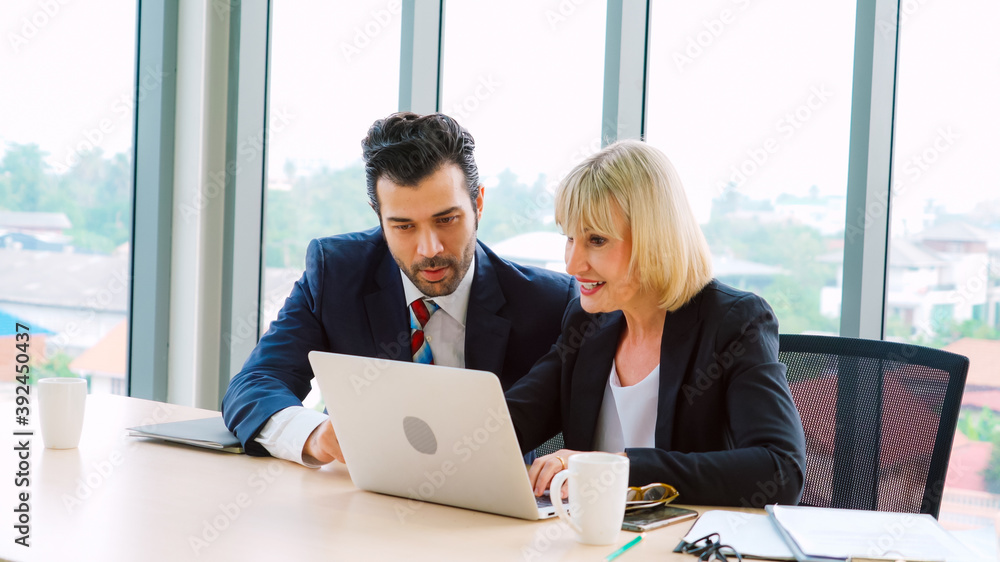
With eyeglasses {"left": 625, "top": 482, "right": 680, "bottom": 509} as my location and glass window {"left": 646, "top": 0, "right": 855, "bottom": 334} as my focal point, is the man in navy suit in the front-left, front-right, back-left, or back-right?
front-left

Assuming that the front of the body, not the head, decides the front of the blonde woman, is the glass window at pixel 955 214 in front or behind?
behind

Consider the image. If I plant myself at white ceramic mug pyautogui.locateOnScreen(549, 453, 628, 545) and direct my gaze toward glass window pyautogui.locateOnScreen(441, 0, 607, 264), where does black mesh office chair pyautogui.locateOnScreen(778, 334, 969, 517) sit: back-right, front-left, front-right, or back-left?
front-right

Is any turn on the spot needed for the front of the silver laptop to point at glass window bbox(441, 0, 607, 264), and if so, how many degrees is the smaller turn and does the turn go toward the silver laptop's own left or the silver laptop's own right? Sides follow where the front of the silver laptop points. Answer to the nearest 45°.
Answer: approximately 45° to the silver laptop's own left

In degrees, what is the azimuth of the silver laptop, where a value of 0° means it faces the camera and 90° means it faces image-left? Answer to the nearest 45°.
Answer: approximately 225°

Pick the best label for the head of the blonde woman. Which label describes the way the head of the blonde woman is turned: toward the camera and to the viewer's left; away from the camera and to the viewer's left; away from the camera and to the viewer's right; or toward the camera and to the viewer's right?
toward the camera and to the viewer's left

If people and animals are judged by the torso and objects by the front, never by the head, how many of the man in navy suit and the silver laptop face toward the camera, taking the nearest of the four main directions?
1

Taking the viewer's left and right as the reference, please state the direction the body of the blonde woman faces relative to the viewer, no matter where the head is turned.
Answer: facing the viewer and to the left of the viewer

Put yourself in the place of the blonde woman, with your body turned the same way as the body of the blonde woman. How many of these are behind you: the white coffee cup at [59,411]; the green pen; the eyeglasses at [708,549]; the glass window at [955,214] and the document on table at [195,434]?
1

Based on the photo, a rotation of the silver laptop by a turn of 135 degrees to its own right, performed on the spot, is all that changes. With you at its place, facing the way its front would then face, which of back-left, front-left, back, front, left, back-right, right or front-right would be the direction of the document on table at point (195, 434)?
back-right

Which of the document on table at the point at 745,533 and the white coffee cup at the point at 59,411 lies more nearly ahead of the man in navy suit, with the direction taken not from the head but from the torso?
the document on table

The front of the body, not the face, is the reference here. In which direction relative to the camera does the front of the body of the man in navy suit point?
toward the camera

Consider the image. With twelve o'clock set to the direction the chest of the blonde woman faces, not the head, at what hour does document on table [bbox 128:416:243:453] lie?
The document on table is roughly at 1 o'clock from the blonde woman.
